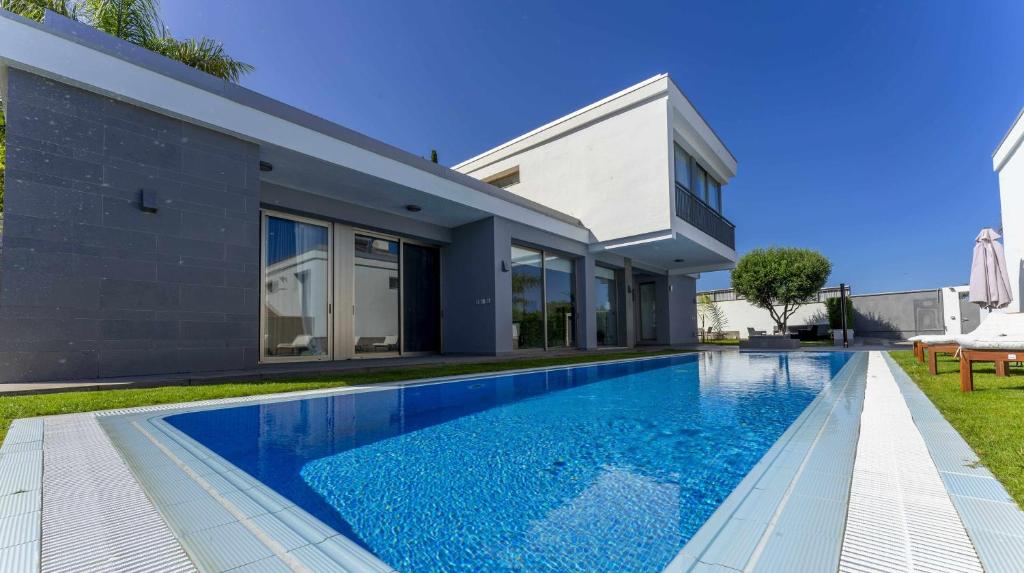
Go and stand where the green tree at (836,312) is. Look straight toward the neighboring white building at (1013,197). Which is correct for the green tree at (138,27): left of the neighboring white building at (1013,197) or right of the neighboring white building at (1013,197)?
right

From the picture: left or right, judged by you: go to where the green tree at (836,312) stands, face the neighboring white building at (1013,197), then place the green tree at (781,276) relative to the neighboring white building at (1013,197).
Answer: right

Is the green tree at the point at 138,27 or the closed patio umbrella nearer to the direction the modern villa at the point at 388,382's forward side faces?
the closed patio umbrella

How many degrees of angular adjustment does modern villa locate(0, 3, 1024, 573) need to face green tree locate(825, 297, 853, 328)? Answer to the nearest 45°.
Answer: approximately 90° to its left

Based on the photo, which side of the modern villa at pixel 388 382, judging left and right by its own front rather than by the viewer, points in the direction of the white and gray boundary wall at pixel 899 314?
left

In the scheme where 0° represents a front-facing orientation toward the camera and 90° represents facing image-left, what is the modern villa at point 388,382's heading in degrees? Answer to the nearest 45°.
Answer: approximately 315°

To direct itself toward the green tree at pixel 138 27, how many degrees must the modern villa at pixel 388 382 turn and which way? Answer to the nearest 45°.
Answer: approximately 180°

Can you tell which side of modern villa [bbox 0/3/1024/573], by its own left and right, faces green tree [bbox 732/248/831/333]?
left
